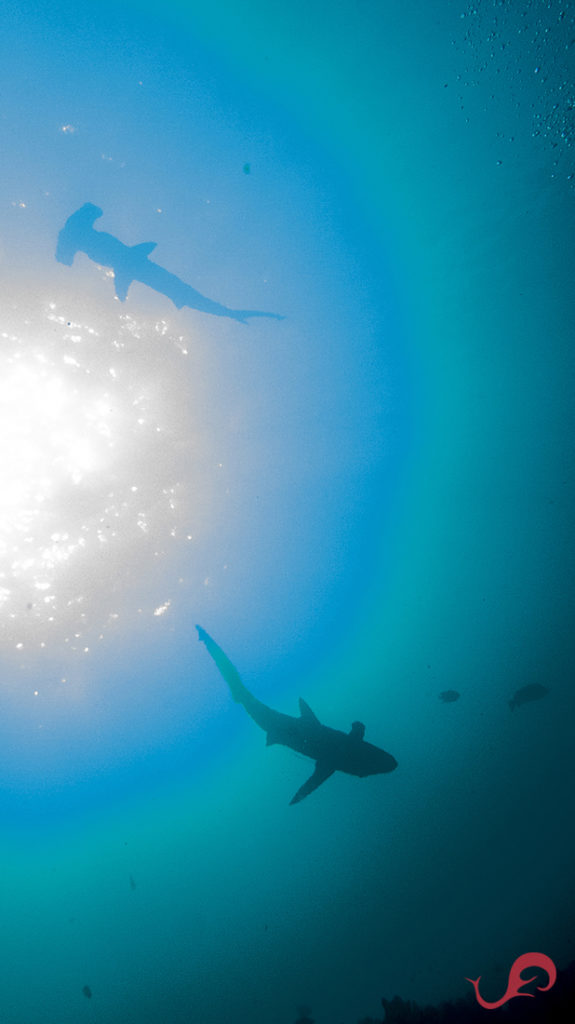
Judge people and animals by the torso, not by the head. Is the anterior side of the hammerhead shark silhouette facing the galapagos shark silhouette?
no

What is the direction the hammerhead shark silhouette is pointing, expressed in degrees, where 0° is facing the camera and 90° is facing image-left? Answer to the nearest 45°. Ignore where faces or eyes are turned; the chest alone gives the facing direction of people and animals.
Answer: approximately 90°
